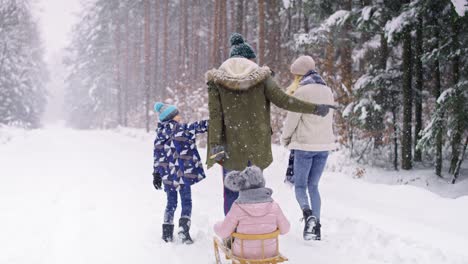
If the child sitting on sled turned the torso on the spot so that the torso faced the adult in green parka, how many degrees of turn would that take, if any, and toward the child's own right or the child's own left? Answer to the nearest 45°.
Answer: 0° — they already face them

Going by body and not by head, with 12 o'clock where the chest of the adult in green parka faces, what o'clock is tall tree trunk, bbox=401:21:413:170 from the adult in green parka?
The tall tree trunk is roughly at 1 o'clock from the adult in green parka.

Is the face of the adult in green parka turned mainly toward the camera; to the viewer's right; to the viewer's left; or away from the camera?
away from the camera

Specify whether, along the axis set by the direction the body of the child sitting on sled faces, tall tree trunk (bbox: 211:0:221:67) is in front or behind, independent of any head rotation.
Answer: in front

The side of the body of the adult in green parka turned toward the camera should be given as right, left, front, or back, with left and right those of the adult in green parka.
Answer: back

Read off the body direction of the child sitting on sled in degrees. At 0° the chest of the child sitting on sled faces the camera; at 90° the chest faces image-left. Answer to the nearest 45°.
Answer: approximately 180°

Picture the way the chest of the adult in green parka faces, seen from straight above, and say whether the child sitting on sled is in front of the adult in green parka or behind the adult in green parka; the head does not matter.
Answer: behind

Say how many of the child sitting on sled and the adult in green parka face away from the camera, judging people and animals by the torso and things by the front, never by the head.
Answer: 2

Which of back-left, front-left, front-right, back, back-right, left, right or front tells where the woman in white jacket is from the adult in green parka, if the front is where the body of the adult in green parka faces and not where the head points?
front-right

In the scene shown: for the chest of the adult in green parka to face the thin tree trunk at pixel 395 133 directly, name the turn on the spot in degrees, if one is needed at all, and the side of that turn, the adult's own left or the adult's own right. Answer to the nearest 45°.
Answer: approximately 45° to the adult's own right

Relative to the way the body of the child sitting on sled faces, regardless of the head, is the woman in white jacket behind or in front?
in front
